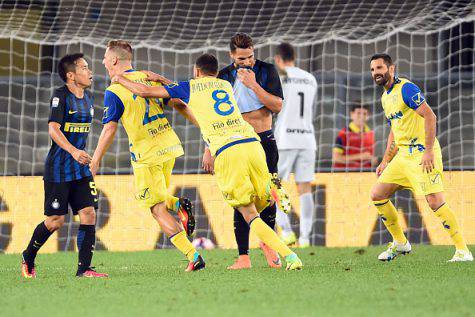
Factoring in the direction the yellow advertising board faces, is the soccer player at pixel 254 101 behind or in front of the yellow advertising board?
in front

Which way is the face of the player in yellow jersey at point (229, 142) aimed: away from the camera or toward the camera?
away from the camera

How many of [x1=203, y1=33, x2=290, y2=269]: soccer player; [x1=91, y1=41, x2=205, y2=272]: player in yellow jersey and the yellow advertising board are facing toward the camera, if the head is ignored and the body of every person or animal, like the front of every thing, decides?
2

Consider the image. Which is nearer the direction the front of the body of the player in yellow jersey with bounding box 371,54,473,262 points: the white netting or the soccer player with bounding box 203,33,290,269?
the soccer player

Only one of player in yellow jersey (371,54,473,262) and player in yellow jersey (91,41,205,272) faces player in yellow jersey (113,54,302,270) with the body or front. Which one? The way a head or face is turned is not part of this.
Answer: player in yellow jersey (371,54,473,262)

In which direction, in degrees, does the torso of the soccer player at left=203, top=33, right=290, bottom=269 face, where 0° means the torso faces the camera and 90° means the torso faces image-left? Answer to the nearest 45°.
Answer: approximately 0°

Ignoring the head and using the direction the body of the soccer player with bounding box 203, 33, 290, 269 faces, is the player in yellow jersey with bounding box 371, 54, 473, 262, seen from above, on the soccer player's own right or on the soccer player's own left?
on the soccer player's own left

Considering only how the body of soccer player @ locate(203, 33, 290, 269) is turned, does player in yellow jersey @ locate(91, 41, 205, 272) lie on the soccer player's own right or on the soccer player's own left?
on the soccer player's own right

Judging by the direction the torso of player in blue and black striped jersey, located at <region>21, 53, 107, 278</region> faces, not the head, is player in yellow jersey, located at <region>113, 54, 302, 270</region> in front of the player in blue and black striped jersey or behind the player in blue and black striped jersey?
in front

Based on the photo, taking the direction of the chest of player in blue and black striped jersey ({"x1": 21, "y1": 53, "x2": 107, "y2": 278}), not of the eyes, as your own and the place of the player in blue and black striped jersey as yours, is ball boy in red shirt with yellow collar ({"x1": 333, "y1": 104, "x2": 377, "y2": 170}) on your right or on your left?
on your left

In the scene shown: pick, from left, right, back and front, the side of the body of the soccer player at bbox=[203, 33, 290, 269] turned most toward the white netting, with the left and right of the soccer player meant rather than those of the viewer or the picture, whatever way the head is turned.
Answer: back

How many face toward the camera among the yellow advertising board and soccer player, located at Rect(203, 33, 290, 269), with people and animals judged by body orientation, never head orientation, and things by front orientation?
2

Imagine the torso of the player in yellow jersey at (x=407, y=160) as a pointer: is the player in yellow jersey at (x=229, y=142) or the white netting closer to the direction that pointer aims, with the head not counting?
the player in yellow jersey

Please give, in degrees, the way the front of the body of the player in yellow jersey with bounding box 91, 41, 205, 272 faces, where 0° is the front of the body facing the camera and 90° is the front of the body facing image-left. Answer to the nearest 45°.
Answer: approximately 135°
